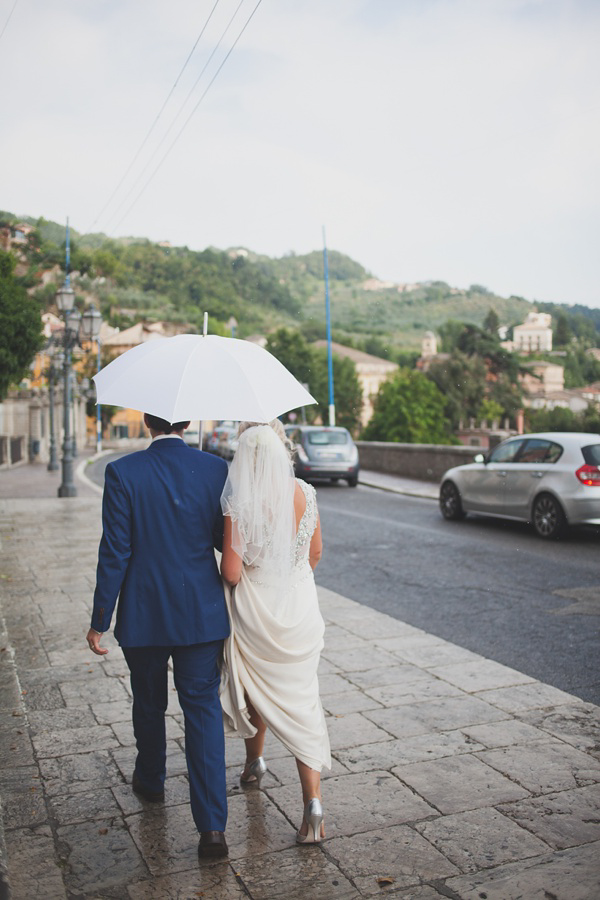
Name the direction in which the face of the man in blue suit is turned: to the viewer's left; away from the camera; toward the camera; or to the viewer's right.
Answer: away from the camera

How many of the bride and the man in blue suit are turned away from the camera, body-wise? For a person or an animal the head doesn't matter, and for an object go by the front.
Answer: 2

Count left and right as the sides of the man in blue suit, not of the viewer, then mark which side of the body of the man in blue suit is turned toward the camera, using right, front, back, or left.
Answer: back

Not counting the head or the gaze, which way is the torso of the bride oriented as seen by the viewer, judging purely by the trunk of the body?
away from the camera

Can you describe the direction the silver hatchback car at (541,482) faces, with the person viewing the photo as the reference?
facing away from the viewer and to the left of the viewer

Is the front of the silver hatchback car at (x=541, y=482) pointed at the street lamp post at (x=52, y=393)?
yes

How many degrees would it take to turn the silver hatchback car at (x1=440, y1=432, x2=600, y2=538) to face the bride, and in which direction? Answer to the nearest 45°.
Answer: approximately 135° to its left

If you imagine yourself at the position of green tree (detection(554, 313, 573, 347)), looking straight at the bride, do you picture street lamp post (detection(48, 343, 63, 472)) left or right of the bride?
right

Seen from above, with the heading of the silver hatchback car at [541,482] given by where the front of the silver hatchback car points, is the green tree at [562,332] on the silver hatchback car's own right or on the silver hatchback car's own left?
on the silver hatchback car's own right

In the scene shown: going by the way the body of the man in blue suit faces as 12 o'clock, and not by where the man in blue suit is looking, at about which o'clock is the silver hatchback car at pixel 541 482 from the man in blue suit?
The silver hatchback car is roughly at 1 o'clock from the man in blue suit.
